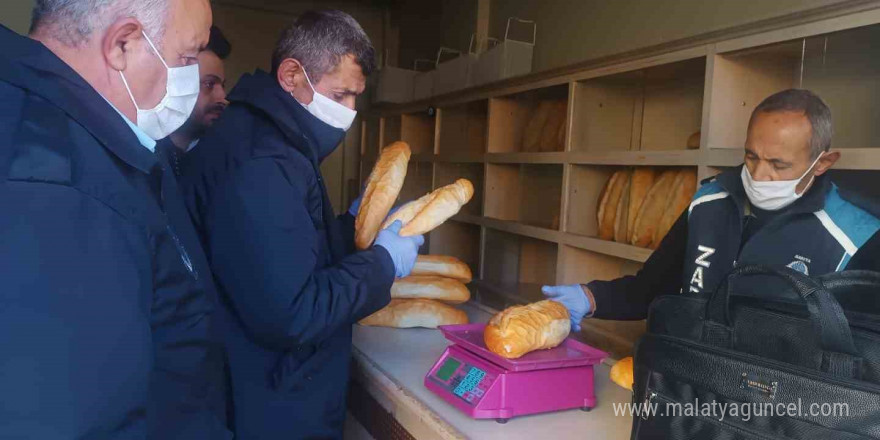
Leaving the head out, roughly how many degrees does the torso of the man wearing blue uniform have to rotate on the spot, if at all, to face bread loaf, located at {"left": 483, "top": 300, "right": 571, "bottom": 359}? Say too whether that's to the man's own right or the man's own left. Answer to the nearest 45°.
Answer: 0° — they already face it

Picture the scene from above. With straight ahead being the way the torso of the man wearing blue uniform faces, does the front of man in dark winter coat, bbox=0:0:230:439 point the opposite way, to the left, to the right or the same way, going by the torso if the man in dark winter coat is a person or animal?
the opposite way

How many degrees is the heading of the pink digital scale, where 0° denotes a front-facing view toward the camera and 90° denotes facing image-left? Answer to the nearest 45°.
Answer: approximately 45°

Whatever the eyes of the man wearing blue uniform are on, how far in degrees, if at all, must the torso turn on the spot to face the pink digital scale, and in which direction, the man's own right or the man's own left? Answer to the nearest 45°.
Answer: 0° — they already face it

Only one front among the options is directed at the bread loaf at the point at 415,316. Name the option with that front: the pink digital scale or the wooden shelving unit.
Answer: the wooden shelving unit

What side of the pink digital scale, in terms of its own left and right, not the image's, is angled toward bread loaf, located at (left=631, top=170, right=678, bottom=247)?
back

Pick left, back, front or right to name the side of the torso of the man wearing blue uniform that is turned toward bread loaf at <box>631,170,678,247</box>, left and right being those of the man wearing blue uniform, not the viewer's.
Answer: right

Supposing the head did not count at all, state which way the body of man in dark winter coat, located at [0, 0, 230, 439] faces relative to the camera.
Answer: to the viewer's right

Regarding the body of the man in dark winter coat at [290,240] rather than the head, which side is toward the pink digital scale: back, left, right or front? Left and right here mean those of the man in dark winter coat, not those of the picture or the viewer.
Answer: front

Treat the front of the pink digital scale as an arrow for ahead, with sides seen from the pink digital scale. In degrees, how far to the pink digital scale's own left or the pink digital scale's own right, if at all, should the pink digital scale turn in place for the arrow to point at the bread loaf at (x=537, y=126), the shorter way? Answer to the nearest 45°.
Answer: approximately 135° to the pink digital scale's own right

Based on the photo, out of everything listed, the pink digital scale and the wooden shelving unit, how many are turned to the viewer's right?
0

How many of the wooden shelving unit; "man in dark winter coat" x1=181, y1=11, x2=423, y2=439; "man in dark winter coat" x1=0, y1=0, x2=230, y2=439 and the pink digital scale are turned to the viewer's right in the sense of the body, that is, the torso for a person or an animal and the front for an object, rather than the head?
2

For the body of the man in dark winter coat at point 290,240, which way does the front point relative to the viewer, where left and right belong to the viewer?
facing to the right of the viewer

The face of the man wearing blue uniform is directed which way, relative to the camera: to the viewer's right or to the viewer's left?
to the viewer's left

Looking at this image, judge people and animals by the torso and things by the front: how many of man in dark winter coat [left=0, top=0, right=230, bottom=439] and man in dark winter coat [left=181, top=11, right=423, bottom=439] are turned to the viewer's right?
2

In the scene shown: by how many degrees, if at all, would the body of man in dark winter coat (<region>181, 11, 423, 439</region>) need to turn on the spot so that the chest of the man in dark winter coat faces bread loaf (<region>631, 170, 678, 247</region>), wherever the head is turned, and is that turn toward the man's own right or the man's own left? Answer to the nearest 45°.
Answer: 0° — they already face it
